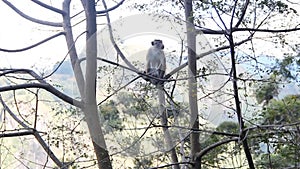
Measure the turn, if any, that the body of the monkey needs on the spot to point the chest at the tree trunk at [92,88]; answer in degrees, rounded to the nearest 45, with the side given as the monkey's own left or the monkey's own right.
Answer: approximately 45° to the monkey's own right

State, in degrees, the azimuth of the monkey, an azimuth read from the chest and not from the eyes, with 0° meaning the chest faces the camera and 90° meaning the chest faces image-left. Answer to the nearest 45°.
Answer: approximately 0°

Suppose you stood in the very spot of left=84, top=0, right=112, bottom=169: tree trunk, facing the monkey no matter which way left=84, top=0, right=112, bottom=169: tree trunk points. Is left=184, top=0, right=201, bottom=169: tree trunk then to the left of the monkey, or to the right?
right

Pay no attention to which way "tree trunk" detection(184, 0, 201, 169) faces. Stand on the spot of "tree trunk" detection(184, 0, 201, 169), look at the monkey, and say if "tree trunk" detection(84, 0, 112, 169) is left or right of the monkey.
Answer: left

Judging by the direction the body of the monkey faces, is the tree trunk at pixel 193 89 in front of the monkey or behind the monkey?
in front
